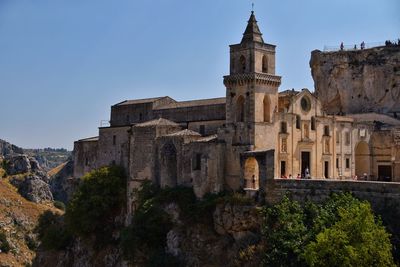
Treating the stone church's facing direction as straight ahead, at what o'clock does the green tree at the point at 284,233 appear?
The green tree is roughly at 1 o'clock from the stone church.

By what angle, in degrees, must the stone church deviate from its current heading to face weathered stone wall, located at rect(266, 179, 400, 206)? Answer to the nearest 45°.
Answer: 0° — it already faces it

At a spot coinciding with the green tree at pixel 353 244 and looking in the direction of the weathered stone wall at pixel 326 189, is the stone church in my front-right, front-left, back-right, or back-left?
front-left

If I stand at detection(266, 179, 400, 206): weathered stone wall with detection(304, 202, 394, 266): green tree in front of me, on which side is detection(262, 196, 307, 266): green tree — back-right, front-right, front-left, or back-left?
front-right

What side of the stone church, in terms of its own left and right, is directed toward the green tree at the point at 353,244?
front

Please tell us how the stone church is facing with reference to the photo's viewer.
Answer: facing the viewer and to the right of the viewer
